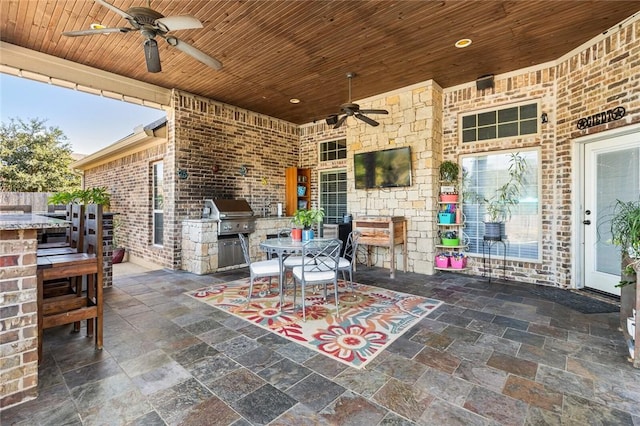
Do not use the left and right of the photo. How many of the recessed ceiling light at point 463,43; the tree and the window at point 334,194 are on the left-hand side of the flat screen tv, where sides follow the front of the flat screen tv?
1

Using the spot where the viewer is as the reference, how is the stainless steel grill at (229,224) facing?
facing the viewer and to the right of the viewer

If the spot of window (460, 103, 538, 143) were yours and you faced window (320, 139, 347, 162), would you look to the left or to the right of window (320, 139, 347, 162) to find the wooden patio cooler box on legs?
left

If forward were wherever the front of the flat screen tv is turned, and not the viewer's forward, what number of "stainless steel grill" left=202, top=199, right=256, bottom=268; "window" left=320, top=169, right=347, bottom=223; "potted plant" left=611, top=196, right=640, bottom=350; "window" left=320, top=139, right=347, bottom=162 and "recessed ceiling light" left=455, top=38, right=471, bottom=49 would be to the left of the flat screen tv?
2

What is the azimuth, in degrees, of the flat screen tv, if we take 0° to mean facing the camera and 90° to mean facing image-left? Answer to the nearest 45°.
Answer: approximately 45°

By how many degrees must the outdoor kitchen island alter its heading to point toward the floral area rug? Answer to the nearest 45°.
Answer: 0° — it already faces it

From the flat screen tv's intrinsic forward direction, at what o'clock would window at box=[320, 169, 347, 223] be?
The window is roughly at 3 o'clock from the flat screen tv.

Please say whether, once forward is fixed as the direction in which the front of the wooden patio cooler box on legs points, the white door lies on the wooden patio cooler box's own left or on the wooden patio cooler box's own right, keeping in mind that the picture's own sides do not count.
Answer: on the wooden patio cooler box's own left

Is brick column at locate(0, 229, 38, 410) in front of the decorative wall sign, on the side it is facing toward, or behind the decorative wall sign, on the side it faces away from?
in front

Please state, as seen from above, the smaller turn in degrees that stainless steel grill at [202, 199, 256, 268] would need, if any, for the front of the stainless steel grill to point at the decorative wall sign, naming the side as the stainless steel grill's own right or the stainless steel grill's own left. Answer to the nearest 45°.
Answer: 0° — it already faces it

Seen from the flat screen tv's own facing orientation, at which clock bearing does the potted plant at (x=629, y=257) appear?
The potted plant is roughly at 9 o'clock from the flat screen tv.

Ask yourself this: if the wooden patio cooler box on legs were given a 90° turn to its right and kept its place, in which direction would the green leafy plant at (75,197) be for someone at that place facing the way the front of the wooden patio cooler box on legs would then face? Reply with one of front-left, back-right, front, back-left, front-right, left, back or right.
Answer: front-left

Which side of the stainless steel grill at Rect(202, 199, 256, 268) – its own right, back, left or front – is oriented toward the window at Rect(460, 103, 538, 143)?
front

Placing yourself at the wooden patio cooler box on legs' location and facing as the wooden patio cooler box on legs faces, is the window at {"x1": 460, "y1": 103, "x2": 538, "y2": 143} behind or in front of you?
behind

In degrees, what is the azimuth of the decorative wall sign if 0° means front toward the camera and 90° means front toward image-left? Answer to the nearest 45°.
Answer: approximately 45°
